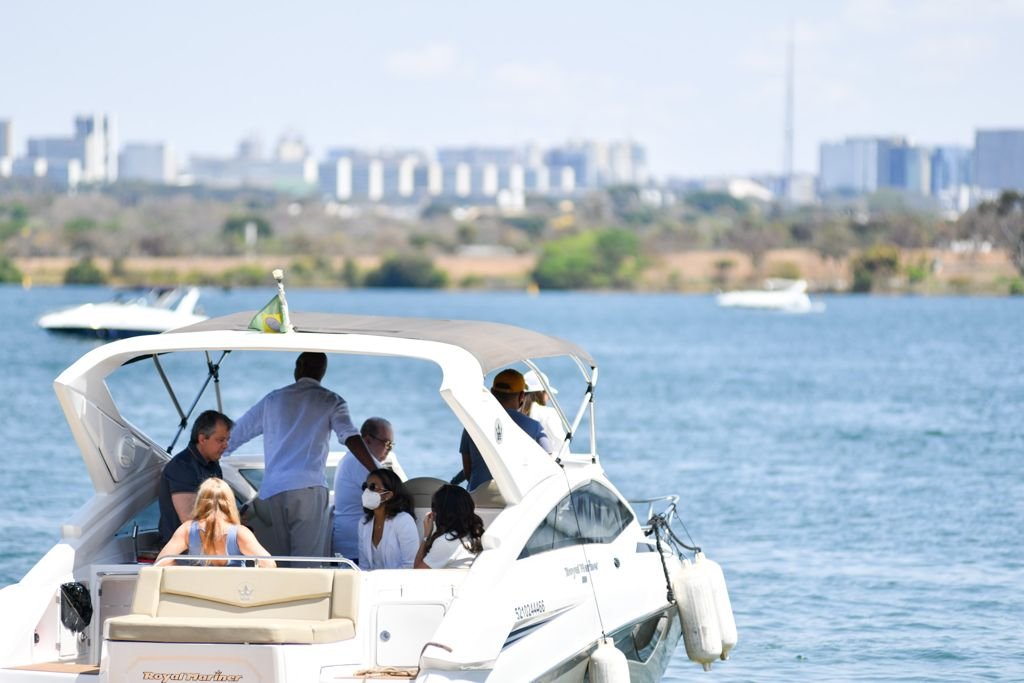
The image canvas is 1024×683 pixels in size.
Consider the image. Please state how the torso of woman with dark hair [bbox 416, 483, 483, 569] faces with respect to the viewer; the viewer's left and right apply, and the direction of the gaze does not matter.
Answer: facing away from the viewer and to the left of the viewer

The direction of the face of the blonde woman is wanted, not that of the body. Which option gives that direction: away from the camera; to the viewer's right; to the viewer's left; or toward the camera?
away from the camera

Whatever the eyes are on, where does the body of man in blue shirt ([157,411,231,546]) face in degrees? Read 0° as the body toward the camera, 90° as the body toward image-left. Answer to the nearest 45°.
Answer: approximately 270°

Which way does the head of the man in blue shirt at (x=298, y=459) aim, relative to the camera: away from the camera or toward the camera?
away from the camera

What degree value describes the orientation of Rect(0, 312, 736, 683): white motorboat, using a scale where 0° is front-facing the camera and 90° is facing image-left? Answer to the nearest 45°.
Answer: approximately 225°

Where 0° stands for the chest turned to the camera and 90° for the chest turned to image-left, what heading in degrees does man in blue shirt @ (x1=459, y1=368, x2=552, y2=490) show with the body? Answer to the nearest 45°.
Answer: approximately 225°

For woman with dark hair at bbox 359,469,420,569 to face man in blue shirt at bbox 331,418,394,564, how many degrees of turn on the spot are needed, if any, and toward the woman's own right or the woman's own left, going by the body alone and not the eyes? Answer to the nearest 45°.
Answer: approximately 135° to the woman's own right

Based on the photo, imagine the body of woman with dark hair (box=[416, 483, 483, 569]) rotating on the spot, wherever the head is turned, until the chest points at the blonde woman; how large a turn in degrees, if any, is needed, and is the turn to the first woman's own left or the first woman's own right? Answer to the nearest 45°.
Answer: approximately 90° to the first woman's own left

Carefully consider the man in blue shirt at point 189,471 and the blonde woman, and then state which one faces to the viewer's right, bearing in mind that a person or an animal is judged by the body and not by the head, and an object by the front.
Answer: the man in blue shirt

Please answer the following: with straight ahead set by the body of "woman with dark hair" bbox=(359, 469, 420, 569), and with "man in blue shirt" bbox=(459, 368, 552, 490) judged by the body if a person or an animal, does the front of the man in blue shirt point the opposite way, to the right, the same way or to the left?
the opposite way

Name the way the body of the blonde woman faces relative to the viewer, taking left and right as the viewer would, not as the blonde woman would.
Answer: facing away from the viewer

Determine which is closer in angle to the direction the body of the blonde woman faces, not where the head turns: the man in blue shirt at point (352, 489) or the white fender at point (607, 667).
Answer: the man in blue shirt
